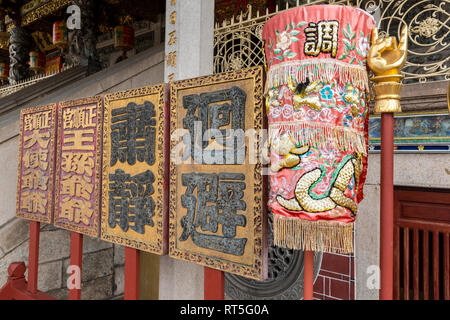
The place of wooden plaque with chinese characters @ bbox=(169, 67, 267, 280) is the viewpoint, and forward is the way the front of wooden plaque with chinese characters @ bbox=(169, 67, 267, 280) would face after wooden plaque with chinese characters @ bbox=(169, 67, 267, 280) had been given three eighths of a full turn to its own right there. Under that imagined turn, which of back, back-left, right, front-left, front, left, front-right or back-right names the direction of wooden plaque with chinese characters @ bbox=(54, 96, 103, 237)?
front-left

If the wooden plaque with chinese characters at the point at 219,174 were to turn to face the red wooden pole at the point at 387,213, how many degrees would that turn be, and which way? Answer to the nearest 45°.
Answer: approximately 90° to its left

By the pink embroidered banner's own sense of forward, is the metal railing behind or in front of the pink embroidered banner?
behind

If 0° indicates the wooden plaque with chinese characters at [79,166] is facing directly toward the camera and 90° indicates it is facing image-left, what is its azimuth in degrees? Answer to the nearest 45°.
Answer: approximately 45°

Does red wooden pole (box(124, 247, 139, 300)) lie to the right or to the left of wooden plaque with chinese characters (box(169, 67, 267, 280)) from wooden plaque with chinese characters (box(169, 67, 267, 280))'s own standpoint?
on its right

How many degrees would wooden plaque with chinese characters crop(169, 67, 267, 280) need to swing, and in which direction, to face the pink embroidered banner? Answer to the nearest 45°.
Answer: approximately 90° to its left

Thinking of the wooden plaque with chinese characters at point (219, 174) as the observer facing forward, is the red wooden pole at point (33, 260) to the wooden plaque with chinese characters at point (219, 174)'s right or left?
on its right

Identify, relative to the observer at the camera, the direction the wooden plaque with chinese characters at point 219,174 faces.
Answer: facing the viewer and to the left of the viewer

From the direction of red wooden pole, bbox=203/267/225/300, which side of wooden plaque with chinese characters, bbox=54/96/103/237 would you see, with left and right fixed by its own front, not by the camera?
left

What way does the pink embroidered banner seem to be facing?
toward the camera

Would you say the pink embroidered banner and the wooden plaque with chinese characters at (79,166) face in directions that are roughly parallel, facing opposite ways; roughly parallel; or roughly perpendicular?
roughly parallel
